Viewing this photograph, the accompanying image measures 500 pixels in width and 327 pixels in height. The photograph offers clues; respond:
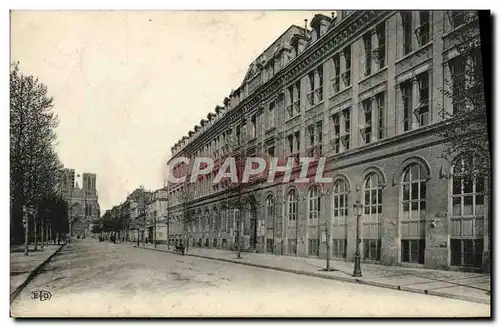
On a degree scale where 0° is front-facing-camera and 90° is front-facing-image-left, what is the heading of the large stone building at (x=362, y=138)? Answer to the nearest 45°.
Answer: approximately 45°
